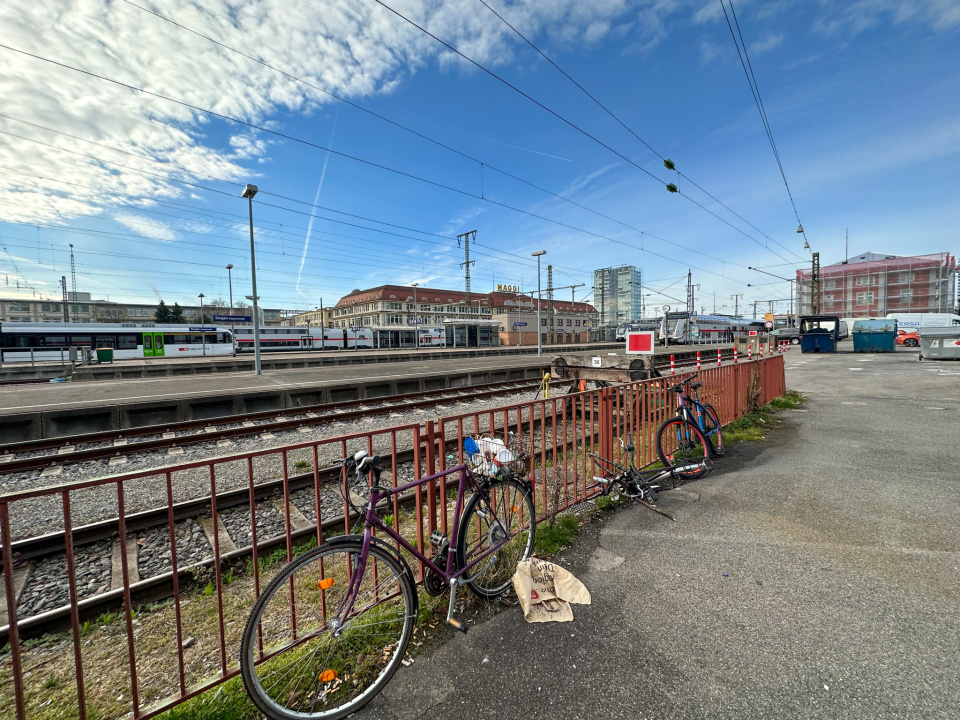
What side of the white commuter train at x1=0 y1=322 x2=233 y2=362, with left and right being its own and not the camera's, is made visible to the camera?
right

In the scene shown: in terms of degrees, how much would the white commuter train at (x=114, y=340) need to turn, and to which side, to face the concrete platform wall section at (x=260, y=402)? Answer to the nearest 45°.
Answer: approximately 90° to its right

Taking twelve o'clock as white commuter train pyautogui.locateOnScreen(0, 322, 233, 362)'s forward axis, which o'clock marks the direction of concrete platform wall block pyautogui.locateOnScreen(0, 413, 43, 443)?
The concrete platform wall block is roughly at 3 o'clock from the white commuter train.

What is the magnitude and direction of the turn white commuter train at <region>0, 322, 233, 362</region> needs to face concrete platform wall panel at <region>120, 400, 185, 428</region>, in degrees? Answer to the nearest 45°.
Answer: approximately 90° to its right

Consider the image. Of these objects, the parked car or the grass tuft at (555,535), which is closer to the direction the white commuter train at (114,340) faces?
the parked car

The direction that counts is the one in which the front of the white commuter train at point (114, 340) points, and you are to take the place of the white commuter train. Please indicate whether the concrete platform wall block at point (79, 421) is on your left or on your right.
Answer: on your right
